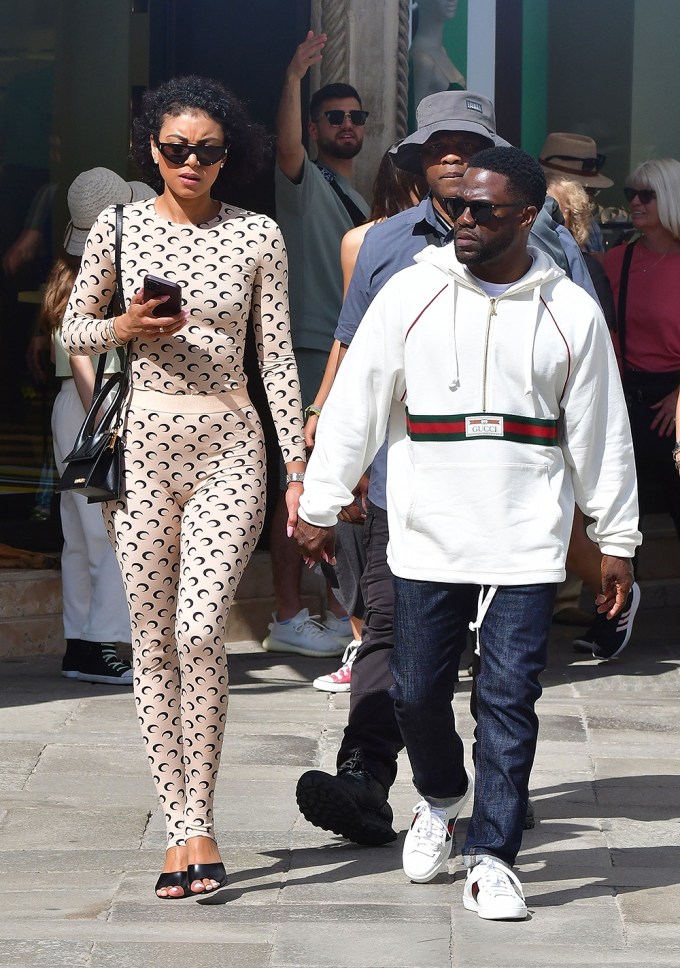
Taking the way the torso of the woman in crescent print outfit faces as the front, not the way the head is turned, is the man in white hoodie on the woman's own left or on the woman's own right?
on the woman's own left

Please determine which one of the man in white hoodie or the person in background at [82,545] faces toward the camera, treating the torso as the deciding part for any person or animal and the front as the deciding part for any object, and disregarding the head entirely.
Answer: the man in white hoodie

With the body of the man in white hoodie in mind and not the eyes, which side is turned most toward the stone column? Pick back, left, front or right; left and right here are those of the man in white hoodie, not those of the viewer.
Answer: back

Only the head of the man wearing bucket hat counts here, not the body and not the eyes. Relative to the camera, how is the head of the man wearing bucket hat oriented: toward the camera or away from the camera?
toward the camera

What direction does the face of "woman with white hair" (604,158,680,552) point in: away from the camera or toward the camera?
toward the camera

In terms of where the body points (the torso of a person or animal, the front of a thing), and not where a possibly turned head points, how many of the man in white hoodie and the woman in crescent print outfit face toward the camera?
2

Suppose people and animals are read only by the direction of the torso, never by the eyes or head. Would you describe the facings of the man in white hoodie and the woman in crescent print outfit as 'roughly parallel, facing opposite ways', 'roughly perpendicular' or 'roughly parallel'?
roughly parallel

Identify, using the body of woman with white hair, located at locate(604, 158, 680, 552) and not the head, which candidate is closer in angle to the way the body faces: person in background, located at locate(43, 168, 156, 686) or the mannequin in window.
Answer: the person in background

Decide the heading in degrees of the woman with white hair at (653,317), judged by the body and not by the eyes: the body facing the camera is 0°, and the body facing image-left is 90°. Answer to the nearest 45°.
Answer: approximately 45°

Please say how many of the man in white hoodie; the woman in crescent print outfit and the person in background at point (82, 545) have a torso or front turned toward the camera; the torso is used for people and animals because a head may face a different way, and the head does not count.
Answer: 2

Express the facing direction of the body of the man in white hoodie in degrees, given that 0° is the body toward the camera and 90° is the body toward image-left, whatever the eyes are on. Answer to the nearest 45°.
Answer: approximately 0°

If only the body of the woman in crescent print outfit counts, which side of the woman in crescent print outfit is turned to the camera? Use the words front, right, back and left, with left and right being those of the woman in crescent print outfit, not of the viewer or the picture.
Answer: front

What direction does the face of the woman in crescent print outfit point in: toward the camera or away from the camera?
toward the camera

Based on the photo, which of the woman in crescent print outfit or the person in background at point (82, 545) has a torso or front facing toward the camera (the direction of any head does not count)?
the woman in crescent print outfit

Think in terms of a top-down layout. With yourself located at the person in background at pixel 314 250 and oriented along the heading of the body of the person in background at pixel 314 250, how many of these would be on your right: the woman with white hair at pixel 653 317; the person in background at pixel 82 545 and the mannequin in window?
1

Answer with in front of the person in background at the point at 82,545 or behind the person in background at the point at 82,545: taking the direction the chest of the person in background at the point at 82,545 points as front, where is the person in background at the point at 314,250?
in front
